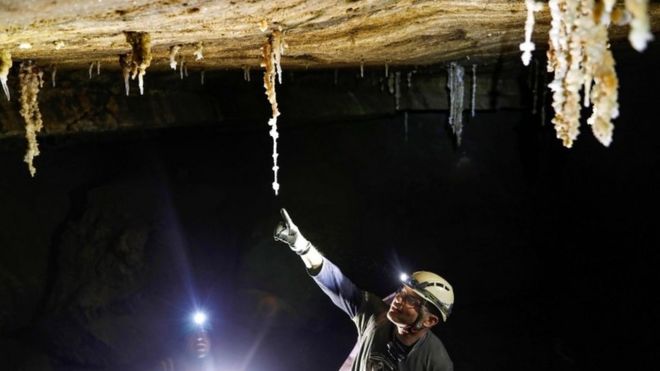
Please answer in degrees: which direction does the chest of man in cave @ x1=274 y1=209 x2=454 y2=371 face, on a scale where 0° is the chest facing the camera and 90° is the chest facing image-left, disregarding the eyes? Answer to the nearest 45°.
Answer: approximately 45°

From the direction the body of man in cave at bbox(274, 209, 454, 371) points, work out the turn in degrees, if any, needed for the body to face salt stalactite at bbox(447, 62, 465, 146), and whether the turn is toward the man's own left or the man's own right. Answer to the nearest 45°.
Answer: approximately 135° to the man's own right

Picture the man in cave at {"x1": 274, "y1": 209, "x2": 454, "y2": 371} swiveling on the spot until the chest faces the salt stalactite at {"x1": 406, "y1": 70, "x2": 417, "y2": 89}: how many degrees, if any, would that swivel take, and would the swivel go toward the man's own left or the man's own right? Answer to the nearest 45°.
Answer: approximately 135° to the man's own right

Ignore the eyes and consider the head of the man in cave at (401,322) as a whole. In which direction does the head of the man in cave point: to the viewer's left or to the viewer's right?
to the viewer's left
